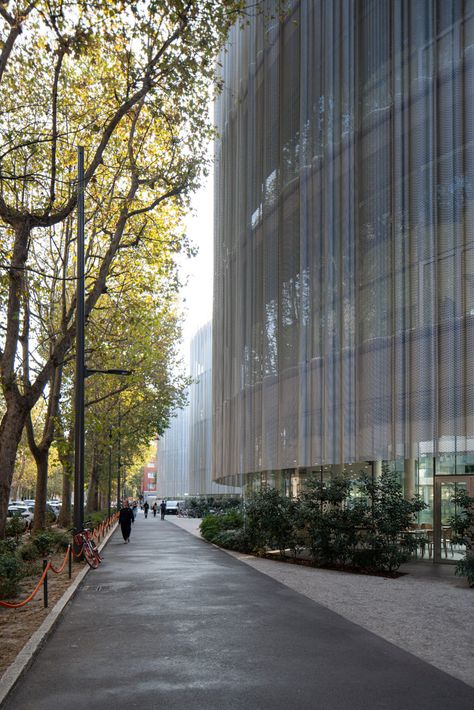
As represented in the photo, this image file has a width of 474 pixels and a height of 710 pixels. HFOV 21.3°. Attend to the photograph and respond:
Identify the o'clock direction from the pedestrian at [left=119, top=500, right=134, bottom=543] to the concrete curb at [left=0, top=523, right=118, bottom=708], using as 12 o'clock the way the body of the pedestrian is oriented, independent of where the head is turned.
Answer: The concrete curb is roughly at 12 o'clock from the pedestrian.

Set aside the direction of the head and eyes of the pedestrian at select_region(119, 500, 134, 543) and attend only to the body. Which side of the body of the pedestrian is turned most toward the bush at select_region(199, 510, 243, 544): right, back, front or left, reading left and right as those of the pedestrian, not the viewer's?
left

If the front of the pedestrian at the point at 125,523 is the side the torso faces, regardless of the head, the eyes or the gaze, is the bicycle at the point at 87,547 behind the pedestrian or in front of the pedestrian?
in front

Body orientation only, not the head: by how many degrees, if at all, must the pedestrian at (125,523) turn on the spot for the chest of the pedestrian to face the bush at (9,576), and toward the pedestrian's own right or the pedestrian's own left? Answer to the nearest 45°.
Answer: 0° — they already face it

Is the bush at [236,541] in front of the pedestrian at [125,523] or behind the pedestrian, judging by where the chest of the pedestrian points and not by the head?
in front

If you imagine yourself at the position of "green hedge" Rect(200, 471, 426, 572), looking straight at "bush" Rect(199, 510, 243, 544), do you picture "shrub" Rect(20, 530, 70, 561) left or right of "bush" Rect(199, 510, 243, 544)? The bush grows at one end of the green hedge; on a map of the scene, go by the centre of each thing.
left

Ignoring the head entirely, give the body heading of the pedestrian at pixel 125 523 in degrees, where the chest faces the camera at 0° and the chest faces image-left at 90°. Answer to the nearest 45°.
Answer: approximately 0°

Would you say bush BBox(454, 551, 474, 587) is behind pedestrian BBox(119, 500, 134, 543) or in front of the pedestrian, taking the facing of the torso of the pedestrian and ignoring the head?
in front
